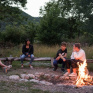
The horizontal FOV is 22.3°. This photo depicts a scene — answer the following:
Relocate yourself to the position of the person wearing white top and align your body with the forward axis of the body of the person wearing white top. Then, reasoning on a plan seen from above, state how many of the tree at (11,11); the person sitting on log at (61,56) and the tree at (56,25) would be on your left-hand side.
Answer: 0

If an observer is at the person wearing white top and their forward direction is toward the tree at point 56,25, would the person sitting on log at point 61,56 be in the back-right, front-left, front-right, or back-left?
front-left

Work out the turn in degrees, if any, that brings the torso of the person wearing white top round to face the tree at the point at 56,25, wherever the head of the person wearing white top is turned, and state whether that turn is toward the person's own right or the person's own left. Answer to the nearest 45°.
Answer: approximately 135° to the person's own right

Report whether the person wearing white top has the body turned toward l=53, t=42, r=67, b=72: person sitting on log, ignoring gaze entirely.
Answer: no

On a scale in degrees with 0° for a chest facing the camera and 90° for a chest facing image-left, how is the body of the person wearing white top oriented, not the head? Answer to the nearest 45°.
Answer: approximately 45°

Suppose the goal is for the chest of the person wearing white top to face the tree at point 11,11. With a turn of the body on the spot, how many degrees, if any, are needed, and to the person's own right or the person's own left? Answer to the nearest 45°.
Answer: approximately 90° to the person's own right
